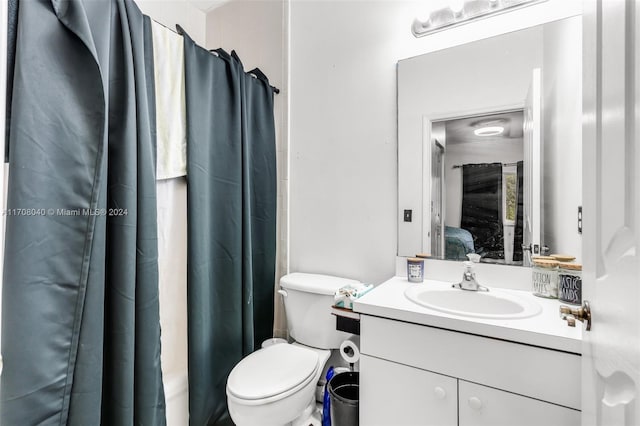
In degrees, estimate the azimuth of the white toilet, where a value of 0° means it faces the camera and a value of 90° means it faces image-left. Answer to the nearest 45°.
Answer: approximately 45°

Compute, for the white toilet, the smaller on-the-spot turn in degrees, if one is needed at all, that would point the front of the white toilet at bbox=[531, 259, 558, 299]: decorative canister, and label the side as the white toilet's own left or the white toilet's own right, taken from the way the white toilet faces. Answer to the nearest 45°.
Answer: approximately 135° to the white toilet's own left

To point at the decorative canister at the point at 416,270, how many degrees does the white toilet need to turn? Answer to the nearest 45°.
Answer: approximately 135° to its left

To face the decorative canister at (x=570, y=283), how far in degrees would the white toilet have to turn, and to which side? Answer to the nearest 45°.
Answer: approximately 135° to its left
